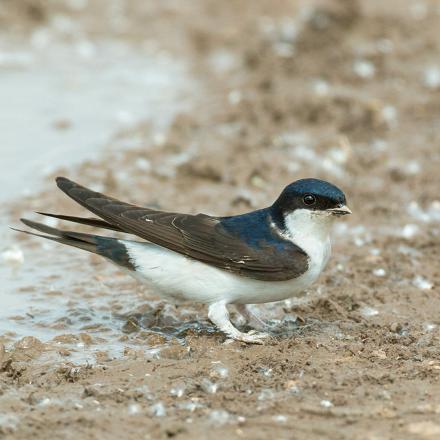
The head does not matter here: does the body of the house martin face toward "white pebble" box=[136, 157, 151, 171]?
no

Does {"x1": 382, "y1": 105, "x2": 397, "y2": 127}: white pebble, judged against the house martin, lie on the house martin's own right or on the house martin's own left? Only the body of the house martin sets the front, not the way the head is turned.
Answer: on the house martin's own left

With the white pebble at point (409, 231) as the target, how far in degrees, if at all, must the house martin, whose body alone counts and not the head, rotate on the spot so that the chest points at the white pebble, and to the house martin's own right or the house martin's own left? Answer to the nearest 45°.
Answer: approximately 45° to the house martin's own left

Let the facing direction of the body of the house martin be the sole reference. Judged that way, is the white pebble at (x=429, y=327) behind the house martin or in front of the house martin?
in front

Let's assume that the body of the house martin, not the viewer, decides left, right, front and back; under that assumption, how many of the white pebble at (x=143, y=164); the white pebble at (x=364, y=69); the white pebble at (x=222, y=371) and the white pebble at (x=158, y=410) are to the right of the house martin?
2

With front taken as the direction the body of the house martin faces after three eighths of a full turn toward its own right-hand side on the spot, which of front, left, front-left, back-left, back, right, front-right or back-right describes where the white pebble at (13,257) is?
right

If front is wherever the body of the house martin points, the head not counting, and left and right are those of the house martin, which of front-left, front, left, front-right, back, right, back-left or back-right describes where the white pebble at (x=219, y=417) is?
right

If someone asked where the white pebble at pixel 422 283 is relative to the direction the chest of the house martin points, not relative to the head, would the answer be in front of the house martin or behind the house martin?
in front

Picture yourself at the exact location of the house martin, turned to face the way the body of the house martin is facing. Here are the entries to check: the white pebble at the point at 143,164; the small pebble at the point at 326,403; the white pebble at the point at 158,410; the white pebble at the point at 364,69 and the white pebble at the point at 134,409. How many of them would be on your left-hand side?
2

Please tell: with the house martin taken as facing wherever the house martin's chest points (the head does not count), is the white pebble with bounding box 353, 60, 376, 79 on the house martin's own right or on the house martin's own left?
on the house martin's own left

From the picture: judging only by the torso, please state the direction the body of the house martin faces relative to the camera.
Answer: to the viewer's right

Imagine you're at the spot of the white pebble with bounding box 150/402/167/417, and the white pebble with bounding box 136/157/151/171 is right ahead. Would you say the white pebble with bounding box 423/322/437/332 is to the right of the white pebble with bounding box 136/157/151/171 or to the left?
right

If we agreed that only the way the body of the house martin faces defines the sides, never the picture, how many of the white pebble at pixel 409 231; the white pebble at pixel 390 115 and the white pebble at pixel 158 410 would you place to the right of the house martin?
1

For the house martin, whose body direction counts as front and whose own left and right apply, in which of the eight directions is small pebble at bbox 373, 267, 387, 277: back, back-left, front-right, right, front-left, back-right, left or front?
front-left

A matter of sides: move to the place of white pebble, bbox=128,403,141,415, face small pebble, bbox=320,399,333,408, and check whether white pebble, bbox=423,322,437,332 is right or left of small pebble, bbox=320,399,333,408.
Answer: left

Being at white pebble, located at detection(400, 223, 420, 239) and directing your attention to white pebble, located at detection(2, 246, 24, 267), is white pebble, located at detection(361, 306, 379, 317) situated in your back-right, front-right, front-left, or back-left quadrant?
front-left

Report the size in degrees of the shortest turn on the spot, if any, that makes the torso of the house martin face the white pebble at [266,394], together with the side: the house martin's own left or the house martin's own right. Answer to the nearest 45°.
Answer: approximately 90° to the house martin's own right

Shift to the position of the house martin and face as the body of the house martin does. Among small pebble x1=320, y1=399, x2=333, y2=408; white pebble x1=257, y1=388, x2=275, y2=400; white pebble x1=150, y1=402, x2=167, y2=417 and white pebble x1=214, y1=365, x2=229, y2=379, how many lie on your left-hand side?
0
